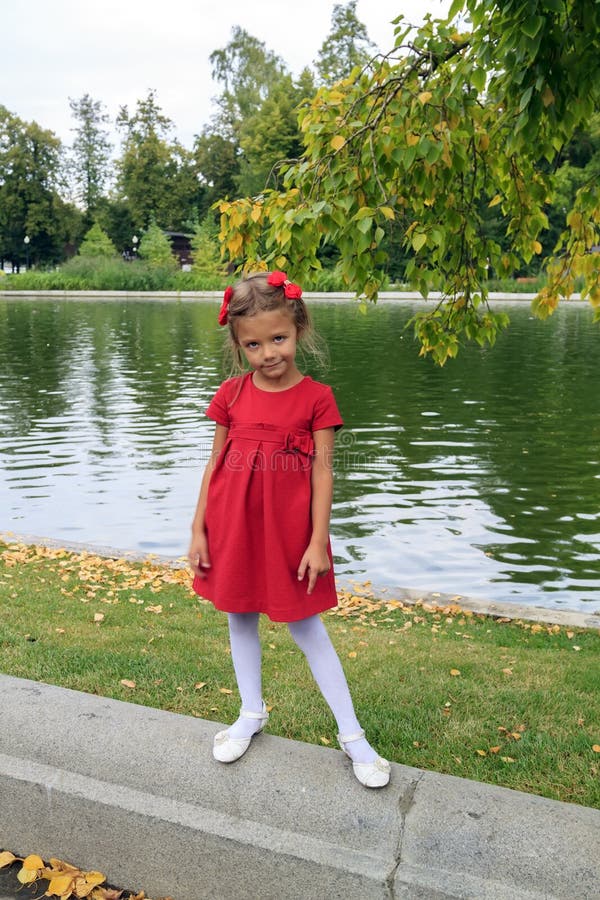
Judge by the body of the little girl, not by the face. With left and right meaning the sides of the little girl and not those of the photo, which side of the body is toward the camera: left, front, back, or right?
front

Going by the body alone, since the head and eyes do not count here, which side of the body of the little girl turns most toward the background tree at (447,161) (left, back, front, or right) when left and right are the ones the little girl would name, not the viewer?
back
